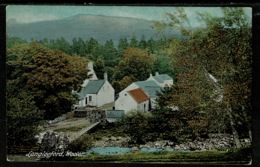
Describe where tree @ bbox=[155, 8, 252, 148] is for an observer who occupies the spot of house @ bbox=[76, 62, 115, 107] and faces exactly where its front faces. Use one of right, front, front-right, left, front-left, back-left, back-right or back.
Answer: back-left

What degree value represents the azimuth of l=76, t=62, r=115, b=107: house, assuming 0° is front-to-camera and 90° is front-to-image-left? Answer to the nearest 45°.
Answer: approximately 45°

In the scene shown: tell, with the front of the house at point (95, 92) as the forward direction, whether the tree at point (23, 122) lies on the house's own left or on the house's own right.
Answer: on the house's own right
